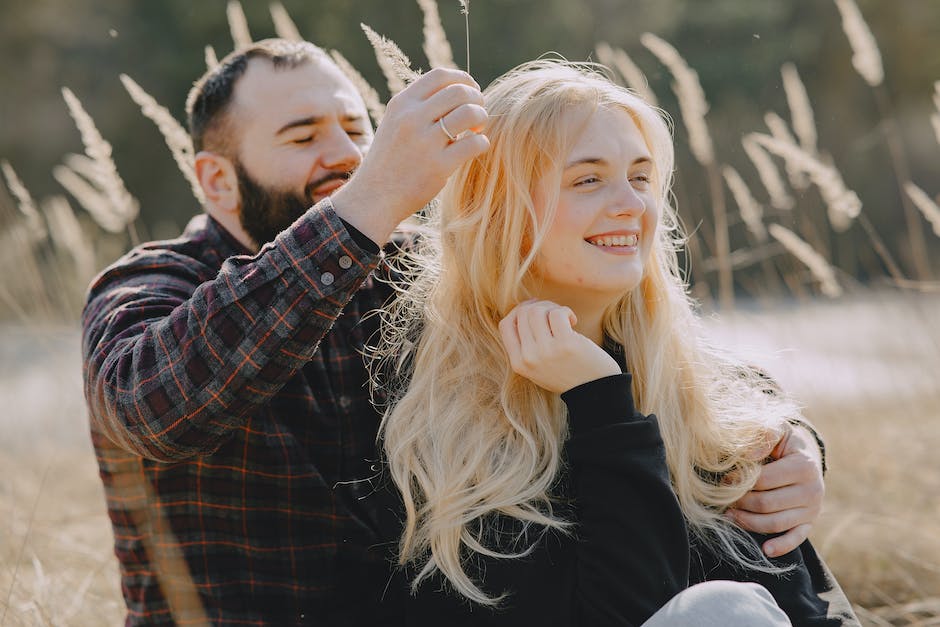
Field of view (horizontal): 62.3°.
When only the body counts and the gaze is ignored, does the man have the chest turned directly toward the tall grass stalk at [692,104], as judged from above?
no

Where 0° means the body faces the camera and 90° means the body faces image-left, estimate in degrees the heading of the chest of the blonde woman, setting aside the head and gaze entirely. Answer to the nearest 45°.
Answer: approximately 315°

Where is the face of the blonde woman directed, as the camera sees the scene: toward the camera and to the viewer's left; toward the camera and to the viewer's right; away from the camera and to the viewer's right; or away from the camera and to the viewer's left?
toward the camera and to the viewer's right

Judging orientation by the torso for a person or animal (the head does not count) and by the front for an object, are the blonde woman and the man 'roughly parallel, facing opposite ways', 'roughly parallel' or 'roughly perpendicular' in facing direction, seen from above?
roughly parallel

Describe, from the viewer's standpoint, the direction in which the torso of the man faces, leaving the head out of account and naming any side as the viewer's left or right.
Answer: facing the viewer and to the right of the viewer

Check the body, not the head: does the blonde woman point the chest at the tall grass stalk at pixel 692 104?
no

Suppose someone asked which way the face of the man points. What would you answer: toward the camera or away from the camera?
toward the camera

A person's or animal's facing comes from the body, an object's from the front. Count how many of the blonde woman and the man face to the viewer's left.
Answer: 0
